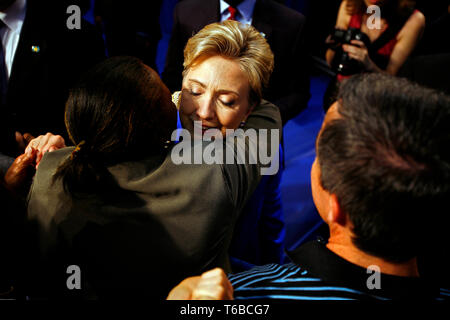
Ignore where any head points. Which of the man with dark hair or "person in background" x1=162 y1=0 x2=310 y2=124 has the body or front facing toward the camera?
the person in background

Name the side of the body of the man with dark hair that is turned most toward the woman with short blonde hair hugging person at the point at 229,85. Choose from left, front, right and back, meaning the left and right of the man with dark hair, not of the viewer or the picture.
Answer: front

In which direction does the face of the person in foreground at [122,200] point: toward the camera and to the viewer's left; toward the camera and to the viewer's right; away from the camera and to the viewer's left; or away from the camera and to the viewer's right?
away from the camera and to the viewer's right

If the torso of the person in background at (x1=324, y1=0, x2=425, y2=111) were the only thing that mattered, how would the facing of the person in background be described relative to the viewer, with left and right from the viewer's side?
facing the viewer and to the left of the viewer

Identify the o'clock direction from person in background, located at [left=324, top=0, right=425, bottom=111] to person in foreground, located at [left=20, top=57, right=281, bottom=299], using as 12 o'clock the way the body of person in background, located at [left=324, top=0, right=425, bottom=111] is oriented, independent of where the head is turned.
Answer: person in foreground, located at [left=20, top=57, right=281, bottom=299] is roughly at 11 o'clock from person in background, located at [left=324, top=0, right=425, bottom=111].

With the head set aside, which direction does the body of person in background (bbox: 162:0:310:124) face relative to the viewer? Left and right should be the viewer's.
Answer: facing the viewer

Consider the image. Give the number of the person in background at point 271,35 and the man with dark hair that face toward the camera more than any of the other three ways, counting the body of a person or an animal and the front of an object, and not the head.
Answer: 1

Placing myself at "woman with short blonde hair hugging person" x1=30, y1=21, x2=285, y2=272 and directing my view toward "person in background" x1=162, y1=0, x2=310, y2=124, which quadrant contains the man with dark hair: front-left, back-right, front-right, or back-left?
back-right

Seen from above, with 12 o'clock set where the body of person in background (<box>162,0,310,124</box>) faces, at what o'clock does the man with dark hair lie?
The man with dark hair is roughly at 12 o'clock from the person in background.

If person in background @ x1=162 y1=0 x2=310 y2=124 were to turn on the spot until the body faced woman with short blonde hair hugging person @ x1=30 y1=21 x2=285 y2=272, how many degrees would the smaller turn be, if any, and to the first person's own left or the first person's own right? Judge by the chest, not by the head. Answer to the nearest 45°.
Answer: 0° — they already face them

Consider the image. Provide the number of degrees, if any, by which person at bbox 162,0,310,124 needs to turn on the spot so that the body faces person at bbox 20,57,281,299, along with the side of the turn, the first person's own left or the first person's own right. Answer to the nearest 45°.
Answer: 0° — they already face them

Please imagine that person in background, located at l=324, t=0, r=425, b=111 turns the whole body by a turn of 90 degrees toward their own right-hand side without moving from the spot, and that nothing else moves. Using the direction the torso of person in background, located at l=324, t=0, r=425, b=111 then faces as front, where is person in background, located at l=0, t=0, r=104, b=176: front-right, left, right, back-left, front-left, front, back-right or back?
left

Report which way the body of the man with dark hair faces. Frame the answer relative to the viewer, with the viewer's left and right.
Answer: facing away from the viewer and to the left of the viewer

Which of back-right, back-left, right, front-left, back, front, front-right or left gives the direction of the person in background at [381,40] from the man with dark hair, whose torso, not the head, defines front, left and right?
front-right
